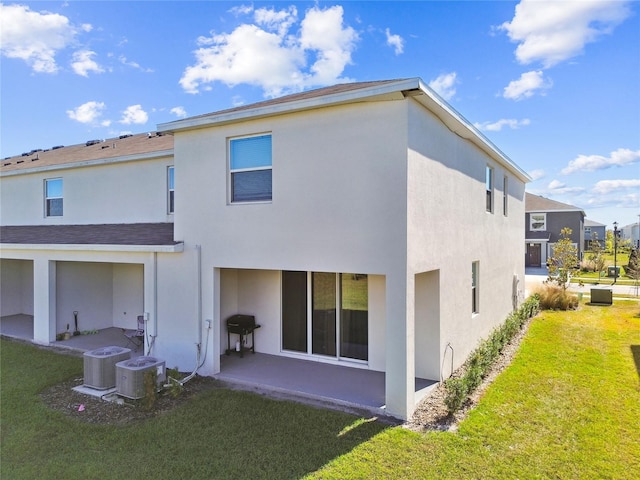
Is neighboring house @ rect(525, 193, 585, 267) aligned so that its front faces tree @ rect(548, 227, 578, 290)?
yes

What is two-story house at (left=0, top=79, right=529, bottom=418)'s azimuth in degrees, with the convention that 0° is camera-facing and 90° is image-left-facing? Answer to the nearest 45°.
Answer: approximately 225°

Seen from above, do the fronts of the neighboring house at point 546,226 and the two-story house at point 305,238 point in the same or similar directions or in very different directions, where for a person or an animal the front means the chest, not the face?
very different directions

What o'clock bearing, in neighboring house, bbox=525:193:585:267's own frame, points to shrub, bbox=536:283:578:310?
The shrub is roughly at 12 o'clock from the neighboring house.

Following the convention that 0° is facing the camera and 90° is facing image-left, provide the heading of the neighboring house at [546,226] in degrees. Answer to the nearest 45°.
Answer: approximately 0°

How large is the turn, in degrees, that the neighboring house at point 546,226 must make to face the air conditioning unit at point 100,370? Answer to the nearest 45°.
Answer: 0° — it already faces it

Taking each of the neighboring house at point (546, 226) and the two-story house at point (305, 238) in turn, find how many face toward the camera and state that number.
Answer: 1

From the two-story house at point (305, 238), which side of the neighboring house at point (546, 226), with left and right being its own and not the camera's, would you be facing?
front
